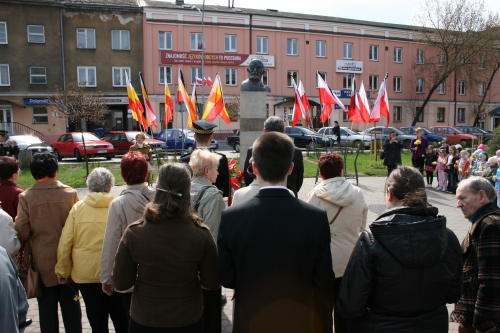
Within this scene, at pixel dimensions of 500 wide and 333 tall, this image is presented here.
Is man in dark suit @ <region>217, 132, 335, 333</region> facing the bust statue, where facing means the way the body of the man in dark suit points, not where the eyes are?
yes

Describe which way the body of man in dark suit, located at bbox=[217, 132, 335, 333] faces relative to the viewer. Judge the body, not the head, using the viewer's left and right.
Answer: facing away from the viewer

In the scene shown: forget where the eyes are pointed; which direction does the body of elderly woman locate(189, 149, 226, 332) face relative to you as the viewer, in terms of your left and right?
facing away from the viewer and to the right of the viewer

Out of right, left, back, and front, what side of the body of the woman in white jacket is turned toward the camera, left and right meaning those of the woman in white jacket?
back

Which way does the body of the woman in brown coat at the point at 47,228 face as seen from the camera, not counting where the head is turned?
away from the camera

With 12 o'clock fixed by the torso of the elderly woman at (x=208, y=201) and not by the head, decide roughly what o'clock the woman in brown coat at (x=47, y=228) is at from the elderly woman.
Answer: The woman in brown coat is roughly at 8 o'clock from the elderly woman.

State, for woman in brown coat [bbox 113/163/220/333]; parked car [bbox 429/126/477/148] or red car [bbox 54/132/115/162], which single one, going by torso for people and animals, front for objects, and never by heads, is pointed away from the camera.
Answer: the woman in brown coat

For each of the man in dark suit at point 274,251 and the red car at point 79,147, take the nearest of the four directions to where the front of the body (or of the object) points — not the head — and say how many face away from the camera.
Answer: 1

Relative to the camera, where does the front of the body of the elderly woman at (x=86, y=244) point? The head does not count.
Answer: away from the camera

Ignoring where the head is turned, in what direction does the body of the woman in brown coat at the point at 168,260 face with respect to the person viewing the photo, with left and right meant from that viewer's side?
facing away from the viewer
